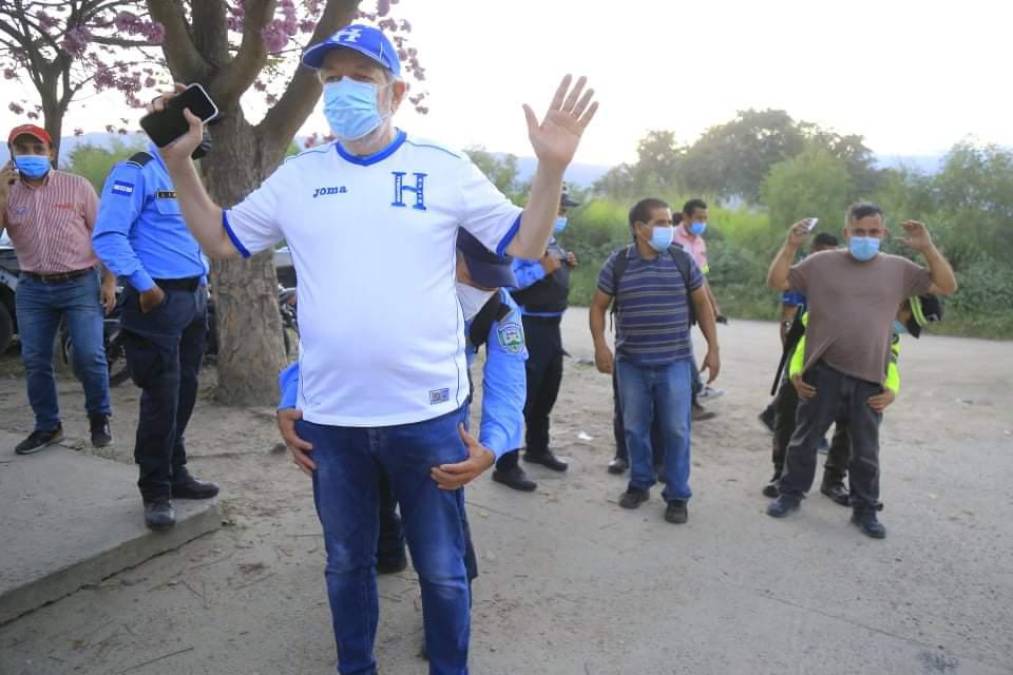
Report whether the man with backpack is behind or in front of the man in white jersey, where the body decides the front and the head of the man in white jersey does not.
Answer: behind

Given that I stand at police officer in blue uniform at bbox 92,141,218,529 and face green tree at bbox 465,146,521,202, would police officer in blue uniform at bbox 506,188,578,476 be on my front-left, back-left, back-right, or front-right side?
front-right

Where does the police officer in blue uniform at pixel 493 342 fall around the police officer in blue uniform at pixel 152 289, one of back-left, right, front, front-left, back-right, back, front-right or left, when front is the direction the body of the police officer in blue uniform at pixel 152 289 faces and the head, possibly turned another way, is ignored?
front

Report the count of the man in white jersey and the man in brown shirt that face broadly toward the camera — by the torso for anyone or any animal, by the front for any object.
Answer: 2

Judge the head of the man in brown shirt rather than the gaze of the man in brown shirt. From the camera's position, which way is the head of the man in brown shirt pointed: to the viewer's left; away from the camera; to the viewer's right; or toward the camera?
toward the camera

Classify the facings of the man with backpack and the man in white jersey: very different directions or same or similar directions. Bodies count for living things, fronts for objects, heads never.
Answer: same or similar directions

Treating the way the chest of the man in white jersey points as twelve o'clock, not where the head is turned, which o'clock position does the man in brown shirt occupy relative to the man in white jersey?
The man in brown shirt is roughly at 8 o'clock from the man in white jersey.

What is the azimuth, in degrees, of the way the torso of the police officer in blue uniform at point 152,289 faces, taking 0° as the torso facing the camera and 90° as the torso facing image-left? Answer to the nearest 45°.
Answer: approximately 315°

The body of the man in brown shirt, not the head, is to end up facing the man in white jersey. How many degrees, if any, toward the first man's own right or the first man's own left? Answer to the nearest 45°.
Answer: approximately 45° to the first man's own right

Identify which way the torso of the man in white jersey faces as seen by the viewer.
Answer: toward the camera

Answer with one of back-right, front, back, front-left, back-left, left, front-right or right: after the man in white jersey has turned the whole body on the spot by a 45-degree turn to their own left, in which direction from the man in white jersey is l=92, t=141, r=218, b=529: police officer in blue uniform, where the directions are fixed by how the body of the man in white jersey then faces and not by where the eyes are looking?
back

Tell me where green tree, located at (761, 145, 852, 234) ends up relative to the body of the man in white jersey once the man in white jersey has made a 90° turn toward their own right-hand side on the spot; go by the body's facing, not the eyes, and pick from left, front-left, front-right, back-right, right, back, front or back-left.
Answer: back-right

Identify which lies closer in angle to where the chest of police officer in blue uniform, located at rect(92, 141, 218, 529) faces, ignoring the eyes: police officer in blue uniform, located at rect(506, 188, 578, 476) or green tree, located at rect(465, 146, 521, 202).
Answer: the police officer in blue uniform

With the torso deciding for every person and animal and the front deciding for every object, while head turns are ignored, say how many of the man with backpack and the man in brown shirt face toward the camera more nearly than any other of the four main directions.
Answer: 2

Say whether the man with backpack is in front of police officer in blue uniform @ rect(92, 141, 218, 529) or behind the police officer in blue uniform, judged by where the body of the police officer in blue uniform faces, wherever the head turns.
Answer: in front

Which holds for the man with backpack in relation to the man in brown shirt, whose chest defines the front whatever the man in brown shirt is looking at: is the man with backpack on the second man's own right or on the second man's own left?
on the second man's own right

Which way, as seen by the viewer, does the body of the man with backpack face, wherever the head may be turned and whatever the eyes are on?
toward the camera

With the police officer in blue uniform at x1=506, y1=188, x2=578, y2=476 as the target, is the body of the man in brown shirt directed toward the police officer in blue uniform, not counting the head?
no

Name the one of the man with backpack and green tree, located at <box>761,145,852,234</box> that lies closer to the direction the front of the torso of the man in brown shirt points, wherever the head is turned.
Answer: the man with backpack
